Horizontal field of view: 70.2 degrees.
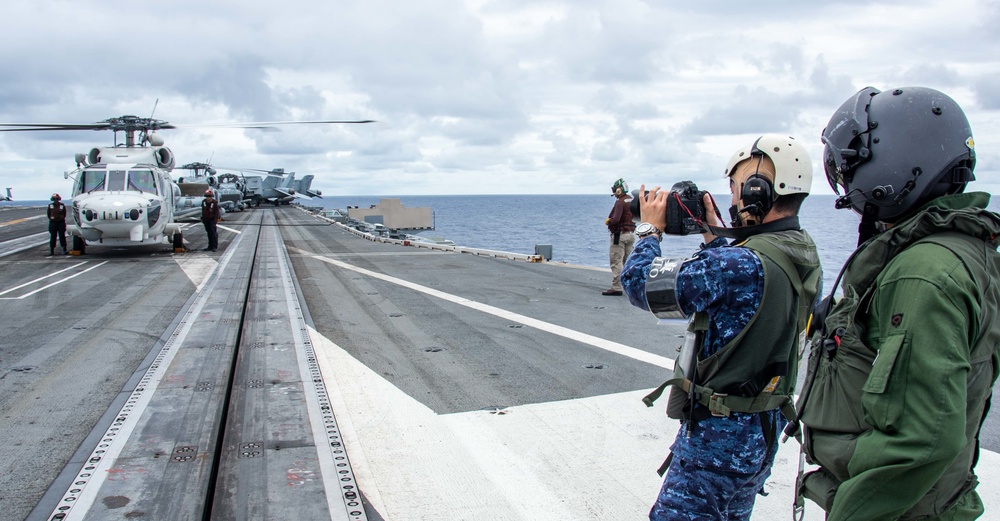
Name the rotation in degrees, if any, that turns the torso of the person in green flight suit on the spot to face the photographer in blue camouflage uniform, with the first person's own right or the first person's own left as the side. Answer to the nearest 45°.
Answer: approximately 45° to the first person's own right

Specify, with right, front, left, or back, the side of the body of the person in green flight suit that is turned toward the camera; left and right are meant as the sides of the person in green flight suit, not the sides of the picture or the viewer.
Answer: left
